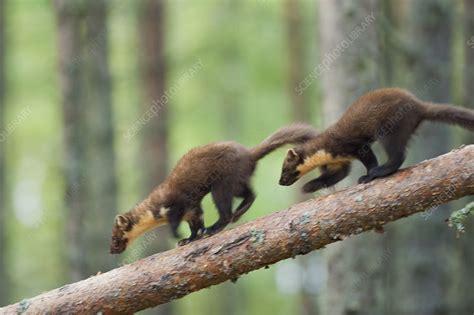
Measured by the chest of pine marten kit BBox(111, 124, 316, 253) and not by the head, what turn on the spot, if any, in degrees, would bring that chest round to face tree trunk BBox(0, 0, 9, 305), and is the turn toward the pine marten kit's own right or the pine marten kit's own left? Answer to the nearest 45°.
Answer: approximately 45° to the pine marten kit's own right

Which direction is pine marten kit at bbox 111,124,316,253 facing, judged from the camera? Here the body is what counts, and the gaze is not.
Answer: to the viewer's left

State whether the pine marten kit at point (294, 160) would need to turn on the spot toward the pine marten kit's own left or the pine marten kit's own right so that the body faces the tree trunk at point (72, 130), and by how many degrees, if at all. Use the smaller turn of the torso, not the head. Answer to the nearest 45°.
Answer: approximately 45° to the pine marten kit's own right

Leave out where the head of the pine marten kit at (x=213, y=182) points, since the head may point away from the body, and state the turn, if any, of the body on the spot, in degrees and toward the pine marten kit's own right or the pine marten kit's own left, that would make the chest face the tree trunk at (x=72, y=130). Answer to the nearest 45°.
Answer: approximately 45° to the pine marten kit's own right

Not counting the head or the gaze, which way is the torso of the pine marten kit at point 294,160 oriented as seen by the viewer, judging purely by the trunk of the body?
to the viewer's left

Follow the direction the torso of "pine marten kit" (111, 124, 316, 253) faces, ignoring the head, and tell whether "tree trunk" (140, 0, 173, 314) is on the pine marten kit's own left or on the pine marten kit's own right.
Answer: on the pine marten kit's own right
